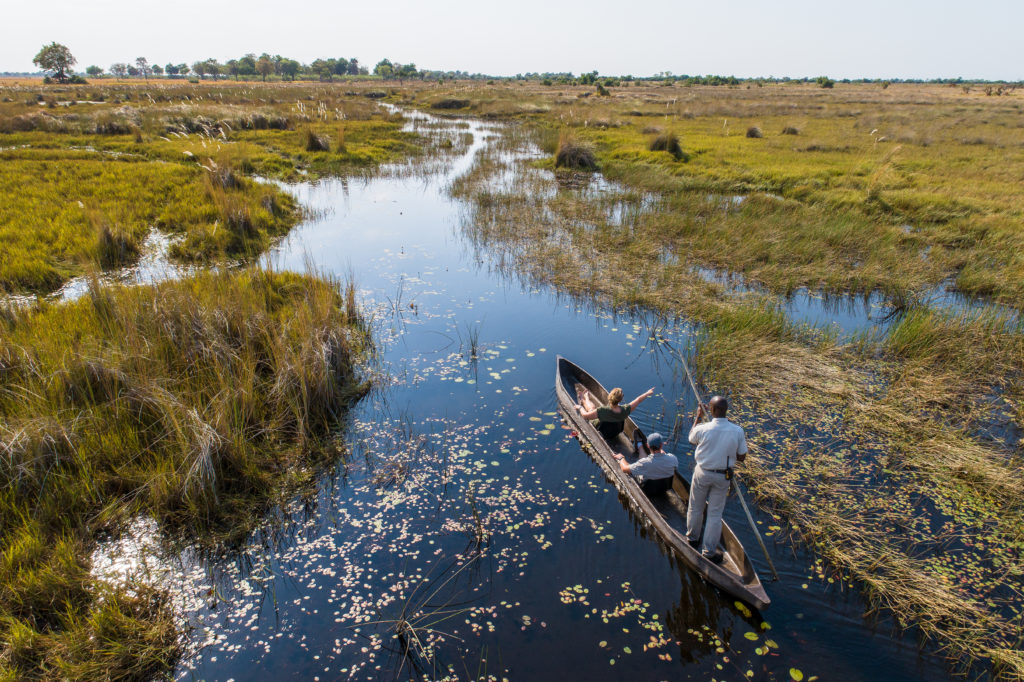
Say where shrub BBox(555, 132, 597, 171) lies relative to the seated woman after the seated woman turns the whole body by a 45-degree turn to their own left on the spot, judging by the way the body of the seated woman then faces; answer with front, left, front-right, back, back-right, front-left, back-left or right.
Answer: right

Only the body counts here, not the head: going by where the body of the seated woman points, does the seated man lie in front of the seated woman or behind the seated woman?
behind

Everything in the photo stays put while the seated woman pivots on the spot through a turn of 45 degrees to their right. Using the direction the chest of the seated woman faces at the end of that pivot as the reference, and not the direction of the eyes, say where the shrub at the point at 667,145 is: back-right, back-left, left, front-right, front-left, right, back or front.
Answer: front

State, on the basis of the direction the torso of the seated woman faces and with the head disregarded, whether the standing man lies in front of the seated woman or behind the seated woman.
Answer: behind

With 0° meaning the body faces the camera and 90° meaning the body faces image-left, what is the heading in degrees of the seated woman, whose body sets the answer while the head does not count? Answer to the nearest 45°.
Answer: approximately 135°
